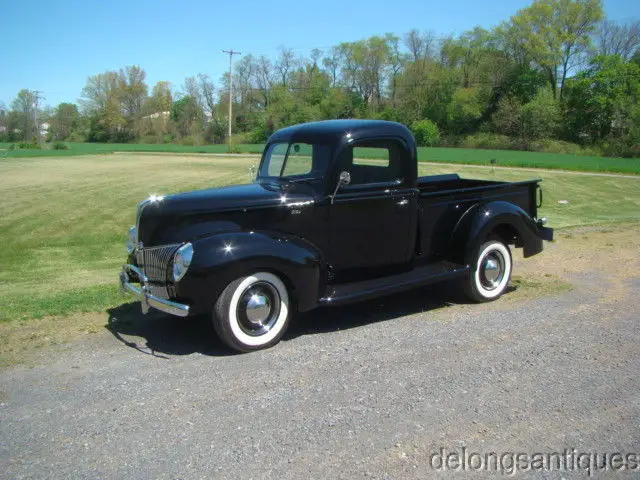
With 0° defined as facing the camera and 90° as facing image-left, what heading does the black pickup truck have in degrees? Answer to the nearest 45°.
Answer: approximately 45°
